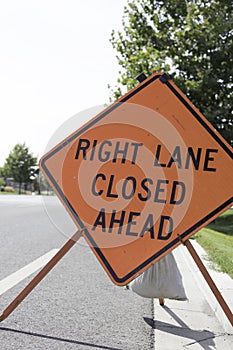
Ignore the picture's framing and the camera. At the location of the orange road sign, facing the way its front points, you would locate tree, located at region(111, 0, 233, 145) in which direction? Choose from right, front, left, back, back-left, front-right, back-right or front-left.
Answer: back

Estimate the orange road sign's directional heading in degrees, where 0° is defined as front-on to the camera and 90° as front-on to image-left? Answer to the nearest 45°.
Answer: approximately 0°
